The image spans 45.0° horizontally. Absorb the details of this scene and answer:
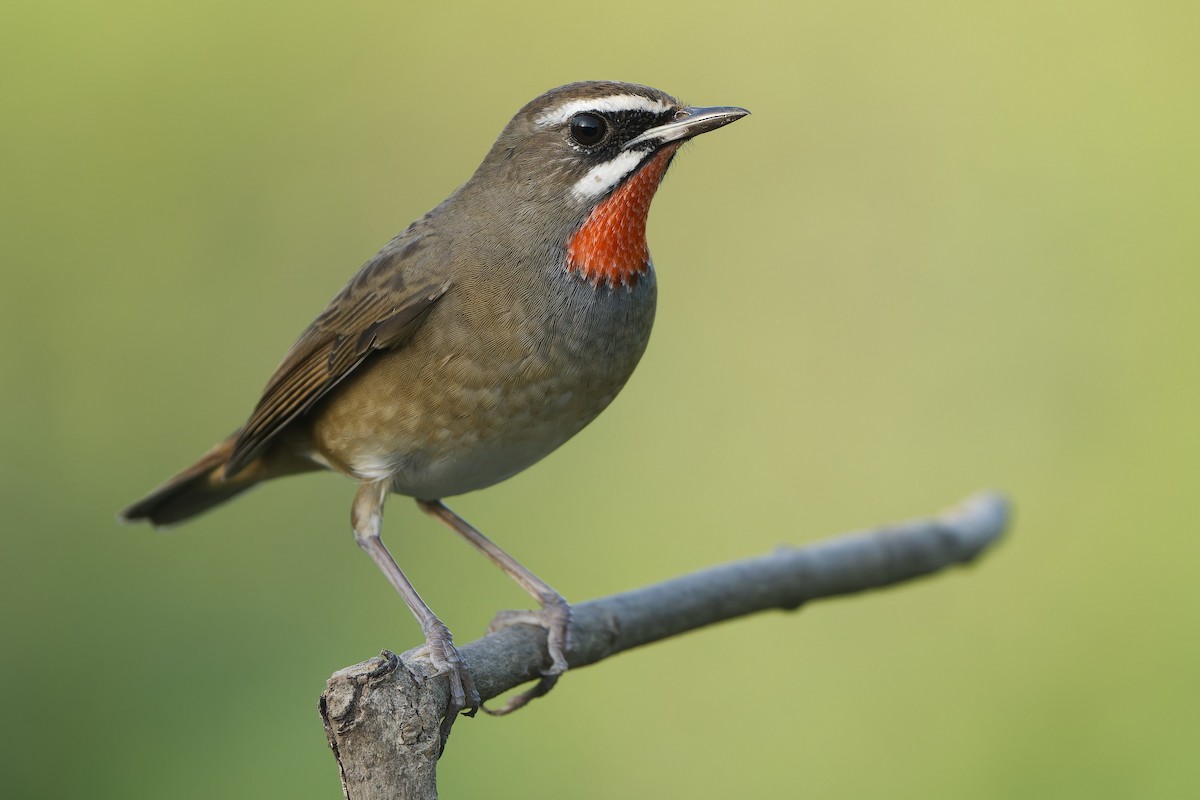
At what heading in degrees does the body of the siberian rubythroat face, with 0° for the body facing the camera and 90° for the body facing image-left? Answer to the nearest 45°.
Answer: approximately 270°
